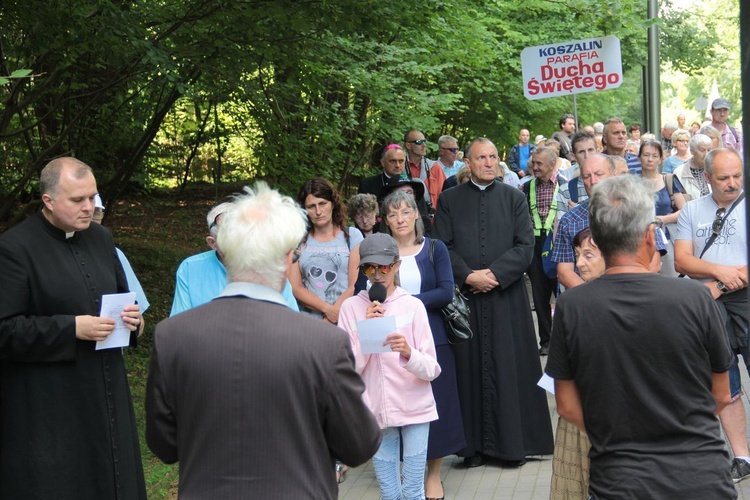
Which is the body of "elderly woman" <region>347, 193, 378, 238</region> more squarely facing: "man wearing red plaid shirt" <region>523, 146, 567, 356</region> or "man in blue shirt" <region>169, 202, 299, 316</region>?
the man in blue shirt

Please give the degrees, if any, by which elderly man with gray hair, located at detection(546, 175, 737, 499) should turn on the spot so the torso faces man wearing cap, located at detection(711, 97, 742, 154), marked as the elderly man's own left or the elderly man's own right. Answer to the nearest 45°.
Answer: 0° — they already face them

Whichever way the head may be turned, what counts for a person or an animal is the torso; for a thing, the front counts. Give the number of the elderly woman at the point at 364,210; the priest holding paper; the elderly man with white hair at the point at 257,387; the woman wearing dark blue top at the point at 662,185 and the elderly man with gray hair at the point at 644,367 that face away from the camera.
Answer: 2

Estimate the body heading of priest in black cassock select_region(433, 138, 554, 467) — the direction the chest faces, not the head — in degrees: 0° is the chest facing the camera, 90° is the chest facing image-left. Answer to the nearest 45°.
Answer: approximately 0°

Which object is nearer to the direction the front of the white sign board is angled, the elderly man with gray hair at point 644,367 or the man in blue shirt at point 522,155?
the elderly man with gray hair

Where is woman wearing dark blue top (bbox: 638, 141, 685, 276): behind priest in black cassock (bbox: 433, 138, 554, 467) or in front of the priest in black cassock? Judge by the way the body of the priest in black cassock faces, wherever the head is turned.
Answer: behind

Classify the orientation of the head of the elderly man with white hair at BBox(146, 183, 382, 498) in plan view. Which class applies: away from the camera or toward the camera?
away from the camera

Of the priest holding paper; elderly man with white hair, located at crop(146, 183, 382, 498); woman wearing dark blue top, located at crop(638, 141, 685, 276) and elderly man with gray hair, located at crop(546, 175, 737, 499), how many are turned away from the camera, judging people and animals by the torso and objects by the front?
2

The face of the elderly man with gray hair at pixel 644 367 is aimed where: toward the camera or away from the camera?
away from the camera

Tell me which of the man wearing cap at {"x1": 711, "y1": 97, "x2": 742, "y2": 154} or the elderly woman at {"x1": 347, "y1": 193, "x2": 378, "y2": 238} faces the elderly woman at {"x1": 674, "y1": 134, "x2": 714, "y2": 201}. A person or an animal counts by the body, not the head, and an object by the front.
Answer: the man wearing cap

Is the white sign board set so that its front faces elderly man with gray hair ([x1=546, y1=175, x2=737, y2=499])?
yes
